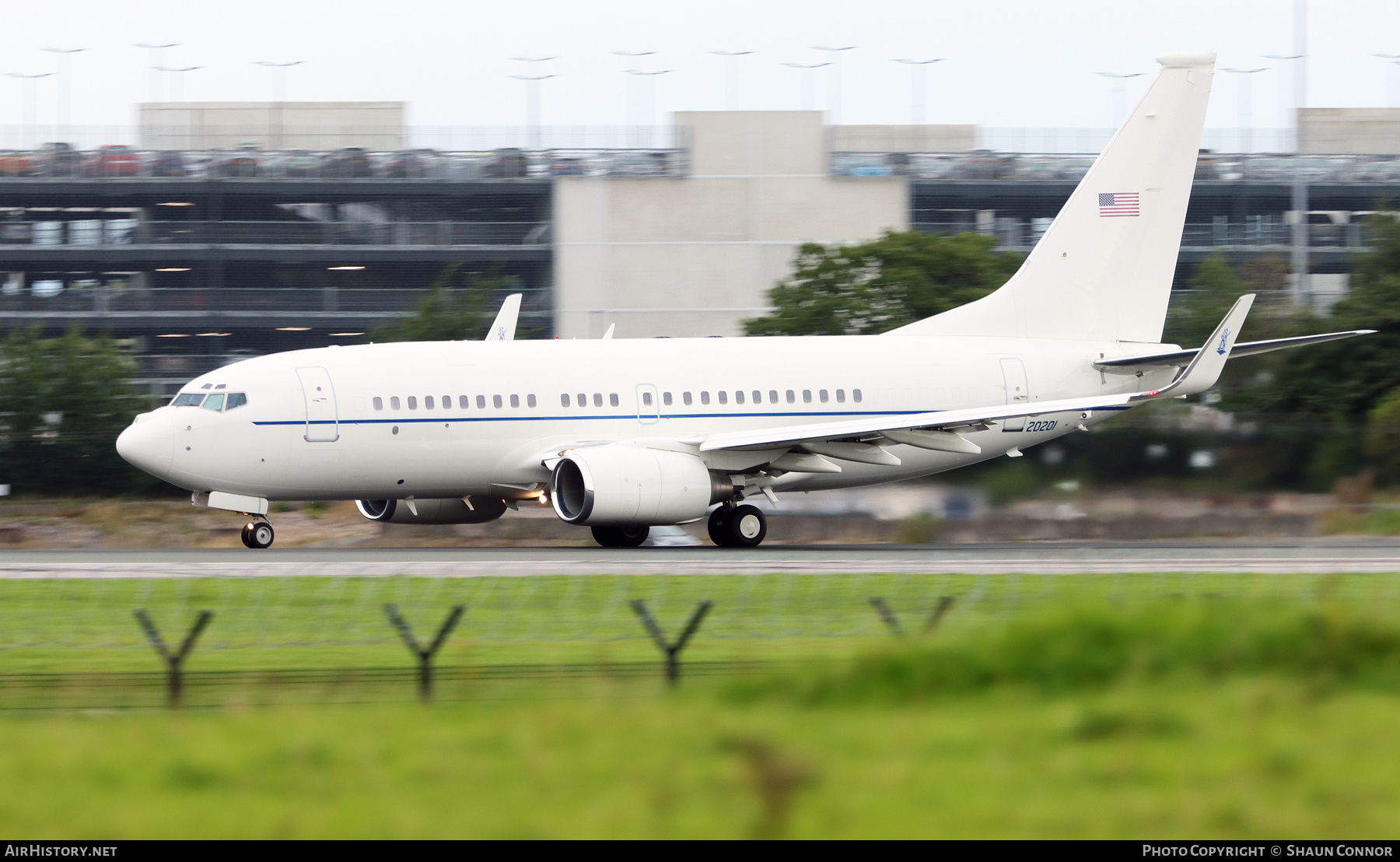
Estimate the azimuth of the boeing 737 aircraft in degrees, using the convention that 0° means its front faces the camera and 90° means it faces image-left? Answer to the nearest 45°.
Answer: approximately 45°

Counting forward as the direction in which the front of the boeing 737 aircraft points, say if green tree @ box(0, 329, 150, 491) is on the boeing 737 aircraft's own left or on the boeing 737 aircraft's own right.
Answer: on the boeing 737 aircraft's own right

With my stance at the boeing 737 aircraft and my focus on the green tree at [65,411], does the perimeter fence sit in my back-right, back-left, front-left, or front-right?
back-left

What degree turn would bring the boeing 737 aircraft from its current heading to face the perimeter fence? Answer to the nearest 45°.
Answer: approximately 45° to its left
